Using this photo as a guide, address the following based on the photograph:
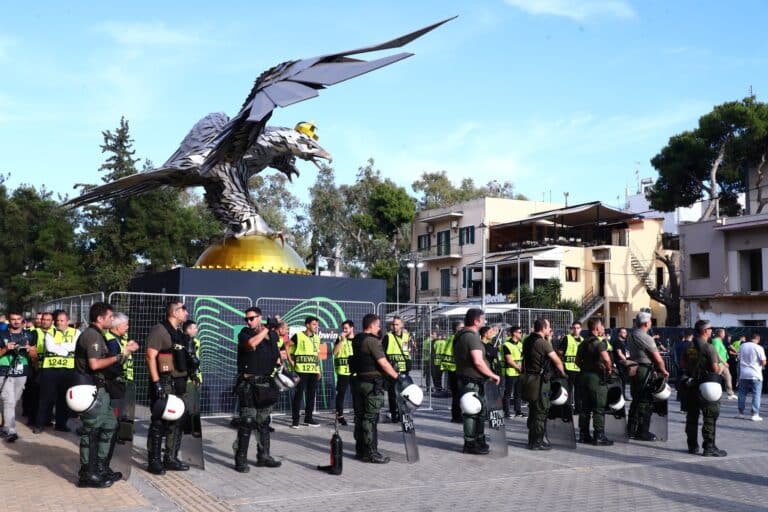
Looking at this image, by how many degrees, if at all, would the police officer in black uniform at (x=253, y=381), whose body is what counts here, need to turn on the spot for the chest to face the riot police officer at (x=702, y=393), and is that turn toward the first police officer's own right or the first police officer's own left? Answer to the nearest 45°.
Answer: approximately 90° to the first police officer's own left

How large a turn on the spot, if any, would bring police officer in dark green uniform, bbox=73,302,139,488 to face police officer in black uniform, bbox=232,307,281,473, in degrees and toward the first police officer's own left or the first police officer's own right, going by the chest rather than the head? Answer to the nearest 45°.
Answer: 0° — they already face them

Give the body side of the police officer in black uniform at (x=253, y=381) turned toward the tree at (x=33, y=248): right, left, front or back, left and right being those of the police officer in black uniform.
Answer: back

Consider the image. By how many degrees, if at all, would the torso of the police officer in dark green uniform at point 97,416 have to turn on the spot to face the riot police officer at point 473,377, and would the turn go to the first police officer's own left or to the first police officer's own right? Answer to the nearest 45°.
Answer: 0° — they already face them

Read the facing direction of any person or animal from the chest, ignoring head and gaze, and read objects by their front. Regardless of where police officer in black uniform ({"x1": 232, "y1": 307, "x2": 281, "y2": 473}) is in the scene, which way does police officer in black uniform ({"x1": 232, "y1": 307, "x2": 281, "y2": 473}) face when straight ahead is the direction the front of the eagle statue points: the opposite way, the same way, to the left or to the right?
to the right

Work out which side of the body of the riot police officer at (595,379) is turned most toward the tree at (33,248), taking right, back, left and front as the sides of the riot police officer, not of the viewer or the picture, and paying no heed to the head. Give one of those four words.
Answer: left

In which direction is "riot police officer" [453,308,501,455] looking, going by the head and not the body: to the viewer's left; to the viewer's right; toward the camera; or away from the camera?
to the viewer's right

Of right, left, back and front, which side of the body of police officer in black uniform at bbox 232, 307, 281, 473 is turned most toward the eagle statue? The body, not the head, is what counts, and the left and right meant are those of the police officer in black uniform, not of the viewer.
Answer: back

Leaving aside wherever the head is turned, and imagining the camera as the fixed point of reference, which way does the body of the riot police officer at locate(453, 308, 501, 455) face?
to the viewer's right

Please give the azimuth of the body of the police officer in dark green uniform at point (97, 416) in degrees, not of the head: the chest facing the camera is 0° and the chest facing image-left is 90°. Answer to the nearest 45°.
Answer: approximately 270°
